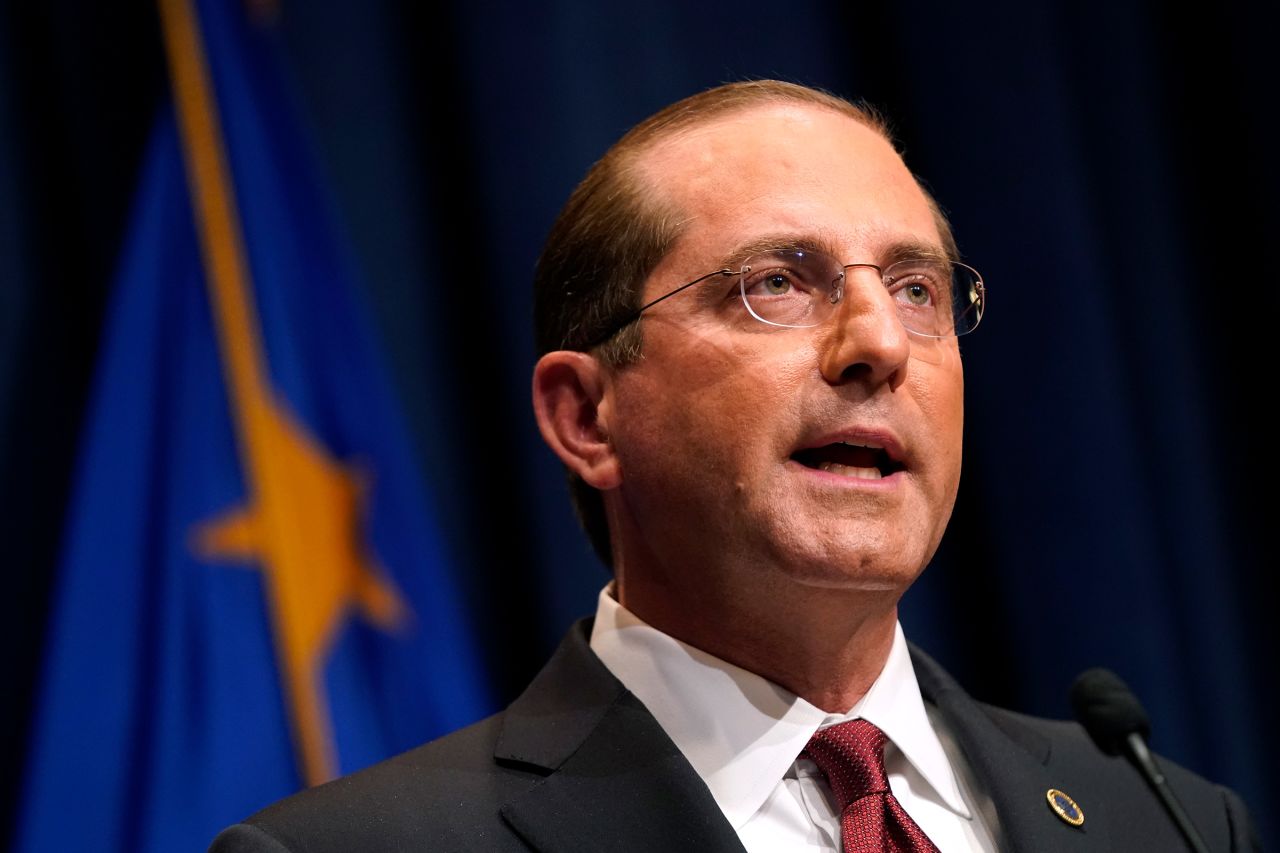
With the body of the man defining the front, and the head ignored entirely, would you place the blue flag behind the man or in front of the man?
behind

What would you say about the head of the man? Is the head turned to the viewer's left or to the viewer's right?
to the viewer's right

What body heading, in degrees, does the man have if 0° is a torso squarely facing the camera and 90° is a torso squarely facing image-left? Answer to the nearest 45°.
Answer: approximately 315°
